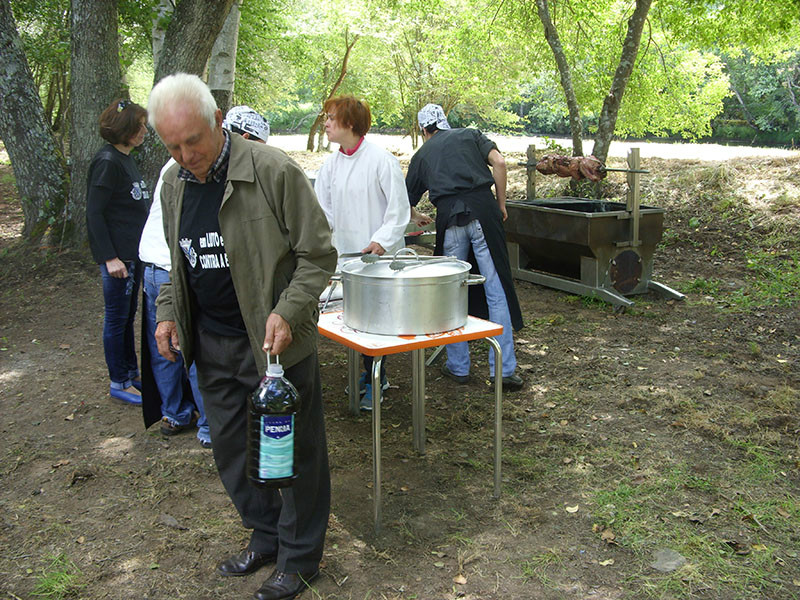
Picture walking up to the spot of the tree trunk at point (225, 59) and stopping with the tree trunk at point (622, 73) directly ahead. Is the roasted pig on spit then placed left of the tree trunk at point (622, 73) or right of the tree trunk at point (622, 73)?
right

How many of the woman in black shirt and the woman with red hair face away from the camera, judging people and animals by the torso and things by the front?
0

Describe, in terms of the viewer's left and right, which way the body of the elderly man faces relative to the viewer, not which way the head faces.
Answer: facing the viewer and to the left of the viewer

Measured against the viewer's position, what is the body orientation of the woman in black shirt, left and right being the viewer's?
facing the viewer and to the right of the viewer

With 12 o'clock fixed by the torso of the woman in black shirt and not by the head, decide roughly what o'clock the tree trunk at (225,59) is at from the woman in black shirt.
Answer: The tree trunk is roughly at 8 o'clock from the woman in black shirt.

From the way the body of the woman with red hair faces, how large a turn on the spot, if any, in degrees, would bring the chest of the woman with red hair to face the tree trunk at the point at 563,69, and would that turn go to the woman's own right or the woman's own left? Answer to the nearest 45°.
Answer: approximately 180°

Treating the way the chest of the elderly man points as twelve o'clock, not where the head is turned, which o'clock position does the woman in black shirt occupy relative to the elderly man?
The woman in black shirt is roughly at 4 o'clock from the elderly man.

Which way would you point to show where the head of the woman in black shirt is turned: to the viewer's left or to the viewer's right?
to the viewer's right

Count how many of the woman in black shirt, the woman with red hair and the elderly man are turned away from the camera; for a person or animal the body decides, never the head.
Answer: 0

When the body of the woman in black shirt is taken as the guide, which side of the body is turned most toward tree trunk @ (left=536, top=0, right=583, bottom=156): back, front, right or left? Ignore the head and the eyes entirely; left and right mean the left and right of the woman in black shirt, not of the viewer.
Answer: left

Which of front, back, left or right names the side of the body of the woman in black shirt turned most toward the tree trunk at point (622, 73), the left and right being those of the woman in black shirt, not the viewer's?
left

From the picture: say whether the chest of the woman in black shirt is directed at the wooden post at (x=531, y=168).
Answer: no

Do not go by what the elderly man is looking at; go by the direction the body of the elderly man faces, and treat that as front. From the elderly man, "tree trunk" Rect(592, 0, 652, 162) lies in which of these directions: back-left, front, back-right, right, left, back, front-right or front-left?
back

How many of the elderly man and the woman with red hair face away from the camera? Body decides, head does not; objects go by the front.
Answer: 0

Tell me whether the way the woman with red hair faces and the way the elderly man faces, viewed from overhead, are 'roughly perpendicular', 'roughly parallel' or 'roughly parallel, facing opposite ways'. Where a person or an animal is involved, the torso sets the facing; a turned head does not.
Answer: roughly parallel

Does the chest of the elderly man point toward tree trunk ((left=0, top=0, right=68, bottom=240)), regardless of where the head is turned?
no
